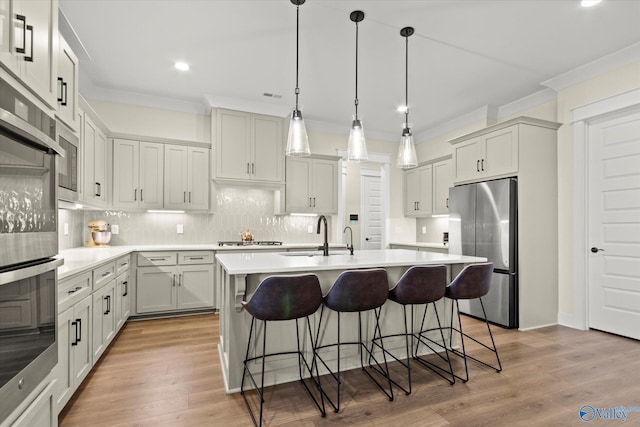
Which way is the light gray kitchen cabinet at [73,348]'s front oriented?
to the viewer's right

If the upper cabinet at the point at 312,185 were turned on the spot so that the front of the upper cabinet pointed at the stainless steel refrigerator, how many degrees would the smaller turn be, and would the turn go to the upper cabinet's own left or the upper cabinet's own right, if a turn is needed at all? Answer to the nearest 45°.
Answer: approximately 45° to the upper cabinet's own left

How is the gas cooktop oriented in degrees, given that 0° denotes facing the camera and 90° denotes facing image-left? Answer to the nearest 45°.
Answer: approximately 0°

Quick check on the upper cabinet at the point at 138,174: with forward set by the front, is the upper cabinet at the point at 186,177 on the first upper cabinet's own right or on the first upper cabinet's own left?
on the first upper cabinet's own left

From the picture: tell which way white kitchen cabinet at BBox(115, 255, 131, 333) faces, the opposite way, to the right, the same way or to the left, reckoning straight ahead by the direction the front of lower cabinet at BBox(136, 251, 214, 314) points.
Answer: to the left

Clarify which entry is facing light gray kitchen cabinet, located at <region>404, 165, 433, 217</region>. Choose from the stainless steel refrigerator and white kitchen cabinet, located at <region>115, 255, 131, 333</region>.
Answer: white kitchen cabinet, located at <region>115, 255, 131, 333</region>

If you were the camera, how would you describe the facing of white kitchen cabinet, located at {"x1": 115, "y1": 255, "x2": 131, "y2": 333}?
facing to the right of the viewer

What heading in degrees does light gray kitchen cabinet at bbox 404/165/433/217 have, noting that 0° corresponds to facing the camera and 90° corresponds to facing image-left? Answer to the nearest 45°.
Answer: approximately 45°

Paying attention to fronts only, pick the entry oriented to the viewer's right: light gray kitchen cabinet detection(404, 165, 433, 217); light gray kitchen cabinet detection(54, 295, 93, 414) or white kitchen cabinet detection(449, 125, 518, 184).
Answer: light gray kitchen cabinet detection(54, 295, 93, 414)

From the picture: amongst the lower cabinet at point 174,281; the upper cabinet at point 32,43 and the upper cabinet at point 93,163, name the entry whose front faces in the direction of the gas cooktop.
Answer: the upper cabinet at point 93,163

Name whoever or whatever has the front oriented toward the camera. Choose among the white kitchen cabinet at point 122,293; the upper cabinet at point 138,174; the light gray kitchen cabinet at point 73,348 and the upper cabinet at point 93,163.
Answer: the upper cabinet at point 138,174

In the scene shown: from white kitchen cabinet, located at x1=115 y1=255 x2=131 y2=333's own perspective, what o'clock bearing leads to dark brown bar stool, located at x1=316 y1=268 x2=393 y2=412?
The dark brown bar stool is roughly at 2 o'clock from the white kitchen cabinet.

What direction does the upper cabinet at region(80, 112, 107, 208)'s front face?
to the viewer's right
